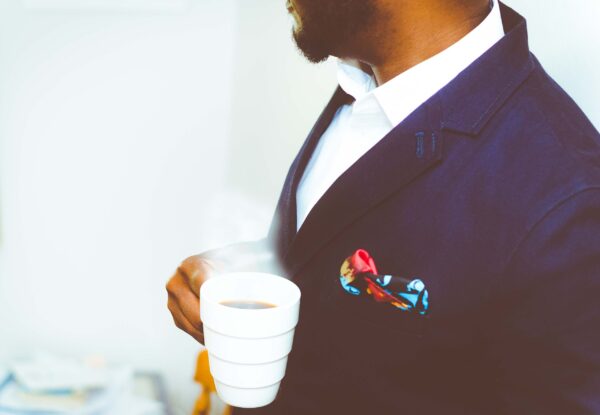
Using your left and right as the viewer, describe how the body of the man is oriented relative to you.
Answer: facing the viewer and to the left of the viewer

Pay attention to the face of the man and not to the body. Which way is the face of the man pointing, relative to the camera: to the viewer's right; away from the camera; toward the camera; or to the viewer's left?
to the viewer's left
